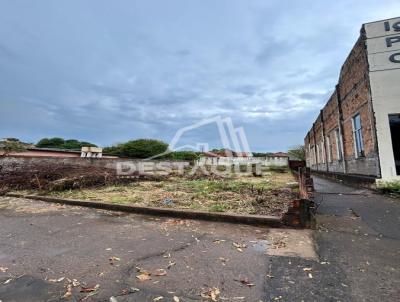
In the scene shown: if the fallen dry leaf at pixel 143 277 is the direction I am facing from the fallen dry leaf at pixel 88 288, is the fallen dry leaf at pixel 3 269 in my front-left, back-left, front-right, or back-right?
back-left

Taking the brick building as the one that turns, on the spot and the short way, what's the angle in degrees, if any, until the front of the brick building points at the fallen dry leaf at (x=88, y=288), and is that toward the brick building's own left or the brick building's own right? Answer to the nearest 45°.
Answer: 0° — it already faces it

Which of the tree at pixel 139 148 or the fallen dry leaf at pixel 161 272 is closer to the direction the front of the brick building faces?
the fallen dry leaf

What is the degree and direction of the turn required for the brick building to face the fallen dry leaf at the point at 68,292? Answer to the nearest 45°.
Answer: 0° — it already faces it

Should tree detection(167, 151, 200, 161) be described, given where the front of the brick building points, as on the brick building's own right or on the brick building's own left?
on the brick building's own right

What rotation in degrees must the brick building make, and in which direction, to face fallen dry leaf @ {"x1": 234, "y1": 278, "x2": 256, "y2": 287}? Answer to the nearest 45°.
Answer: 0° — it already faces it

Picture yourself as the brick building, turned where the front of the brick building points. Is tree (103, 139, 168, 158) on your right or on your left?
on your right

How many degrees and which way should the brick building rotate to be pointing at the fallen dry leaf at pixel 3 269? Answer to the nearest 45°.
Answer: approximately 45° to its right
